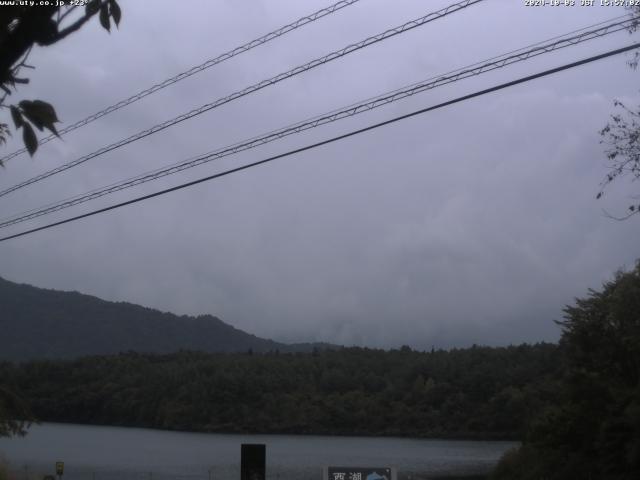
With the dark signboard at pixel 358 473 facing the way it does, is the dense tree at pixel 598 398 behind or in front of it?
behind

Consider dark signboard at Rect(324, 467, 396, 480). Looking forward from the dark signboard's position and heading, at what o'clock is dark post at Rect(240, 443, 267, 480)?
The dark post is roughly at 4 o'clock from the dark signboard.

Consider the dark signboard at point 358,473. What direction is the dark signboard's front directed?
toward the camera
